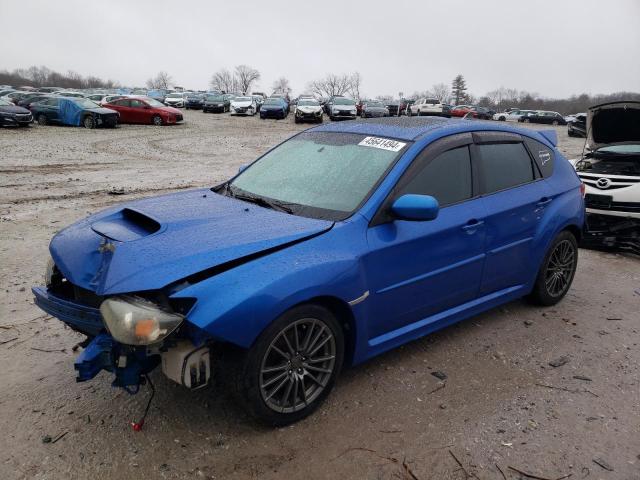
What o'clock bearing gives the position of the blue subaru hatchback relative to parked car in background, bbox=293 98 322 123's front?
The blue subaru hatchback is roughly at 12 o'clock from the parked car in background.

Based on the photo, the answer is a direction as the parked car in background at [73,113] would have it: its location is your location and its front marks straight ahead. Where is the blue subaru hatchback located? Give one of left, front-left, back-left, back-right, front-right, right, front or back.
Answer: front-right

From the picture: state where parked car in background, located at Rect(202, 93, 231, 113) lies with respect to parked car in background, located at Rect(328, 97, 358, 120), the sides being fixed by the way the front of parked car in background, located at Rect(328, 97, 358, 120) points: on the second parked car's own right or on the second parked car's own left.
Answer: on the second parked car's own right

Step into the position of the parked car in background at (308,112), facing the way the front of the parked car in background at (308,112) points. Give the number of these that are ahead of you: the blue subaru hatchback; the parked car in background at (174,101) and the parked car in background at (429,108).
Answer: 1

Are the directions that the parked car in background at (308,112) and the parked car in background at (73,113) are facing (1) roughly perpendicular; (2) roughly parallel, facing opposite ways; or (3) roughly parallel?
roughly perpendicular

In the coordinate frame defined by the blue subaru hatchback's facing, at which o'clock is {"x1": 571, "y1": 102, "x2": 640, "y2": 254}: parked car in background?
The parked car in background is roughly at 6 o'clock from the blue subaru hatchback.

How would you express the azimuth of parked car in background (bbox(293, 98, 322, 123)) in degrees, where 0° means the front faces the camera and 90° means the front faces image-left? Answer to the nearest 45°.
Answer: approximately 0°

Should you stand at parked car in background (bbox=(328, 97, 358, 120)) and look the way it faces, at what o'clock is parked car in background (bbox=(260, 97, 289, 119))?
parked car in background (bbox=(260, 97, 289, 119)) is roughly at 4 o'clock from parked car in background (bbox=(328, 97, 358, 120)).

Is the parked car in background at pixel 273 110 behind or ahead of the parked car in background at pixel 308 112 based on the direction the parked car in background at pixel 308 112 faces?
behind

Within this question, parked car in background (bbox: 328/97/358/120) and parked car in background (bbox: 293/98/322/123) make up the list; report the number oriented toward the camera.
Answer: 2

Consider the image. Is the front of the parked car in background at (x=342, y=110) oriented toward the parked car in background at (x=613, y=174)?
yes

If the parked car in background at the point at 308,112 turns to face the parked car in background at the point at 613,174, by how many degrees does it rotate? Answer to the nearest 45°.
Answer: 0° — it already faces it
